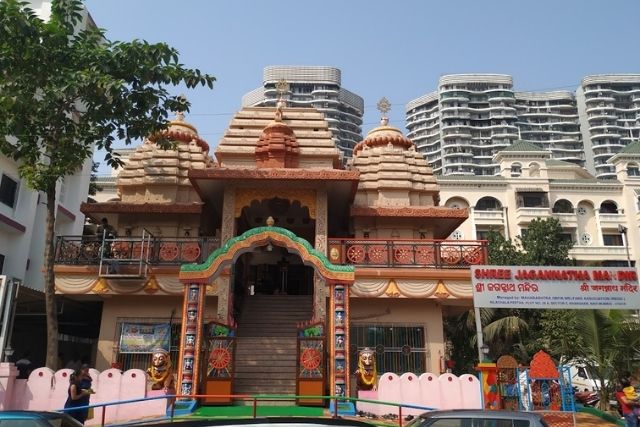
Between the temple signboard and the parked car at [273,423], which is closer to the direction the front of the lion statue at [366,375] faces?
the parked car

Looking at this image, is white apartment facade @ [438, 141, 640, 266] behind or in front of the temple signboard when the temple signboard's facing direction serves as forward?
behind

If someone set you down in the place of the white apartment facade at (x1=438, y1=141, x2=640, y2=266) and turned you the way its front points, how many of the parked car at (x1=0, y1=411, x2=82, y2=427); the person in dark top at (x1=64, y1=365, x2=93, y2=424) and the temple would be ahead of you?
3

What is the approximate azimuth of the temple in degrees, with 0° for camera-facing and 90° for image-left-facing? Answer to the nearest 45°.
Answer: approximately 0°

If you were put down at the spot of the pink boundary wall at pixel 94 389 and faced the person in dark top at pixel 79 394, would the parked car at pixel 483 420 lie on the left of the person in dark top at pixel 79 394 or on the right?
left
